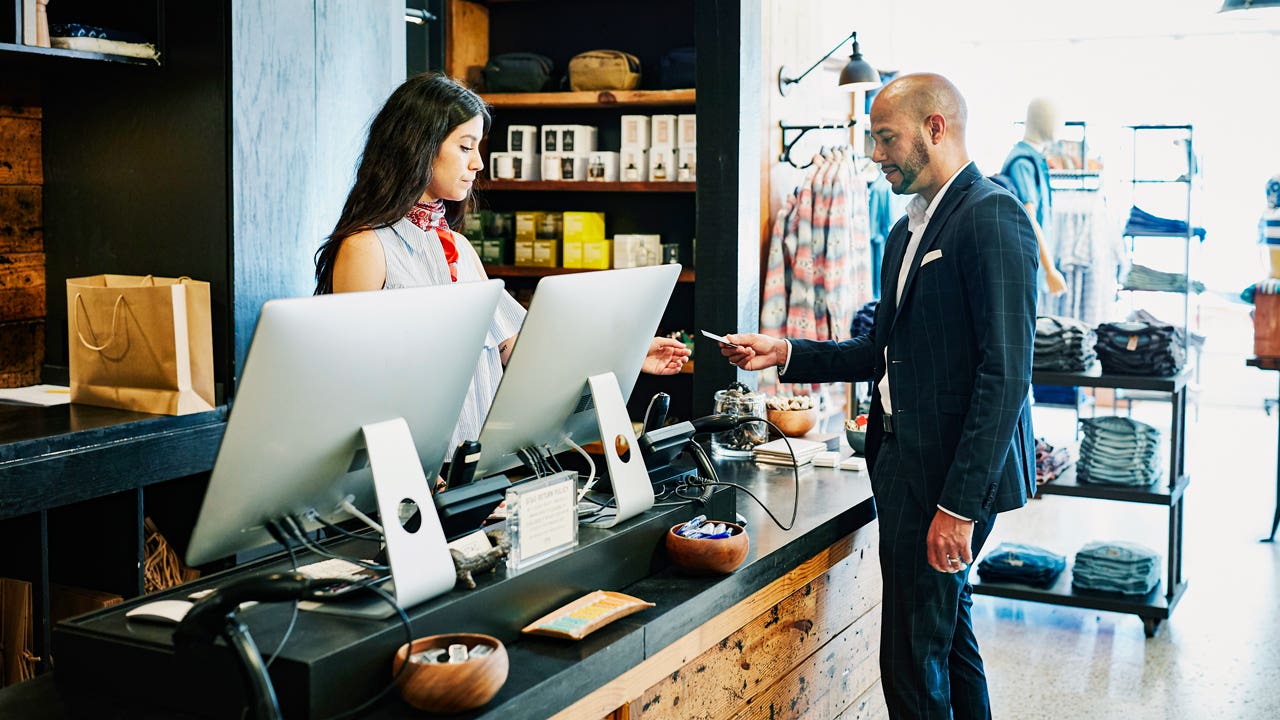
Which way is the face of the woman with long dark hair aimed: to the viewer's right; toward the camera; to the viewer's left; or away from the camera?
to the viewer's right

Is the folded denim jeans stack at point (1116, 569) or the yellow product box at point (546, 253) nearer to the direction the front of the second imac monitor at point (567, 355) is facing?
the yellow product box

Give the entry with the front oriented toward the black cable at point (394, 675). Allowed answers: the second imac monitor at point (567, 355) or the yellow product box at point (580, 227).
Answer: the yellow product box

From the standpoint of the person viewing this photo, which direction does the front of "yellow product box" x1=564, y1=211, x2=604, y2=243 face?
facing the viewer

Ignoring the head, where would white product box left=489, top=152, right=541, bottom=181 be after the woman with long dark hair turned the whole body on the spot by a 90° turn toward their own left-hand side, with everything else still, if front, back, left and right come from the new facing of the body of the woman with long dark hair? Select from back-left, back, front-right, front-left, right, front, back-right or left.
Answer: front-left

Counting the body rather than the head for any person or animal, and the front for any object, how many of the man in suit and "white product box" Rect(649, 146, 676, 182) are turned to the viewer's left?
1

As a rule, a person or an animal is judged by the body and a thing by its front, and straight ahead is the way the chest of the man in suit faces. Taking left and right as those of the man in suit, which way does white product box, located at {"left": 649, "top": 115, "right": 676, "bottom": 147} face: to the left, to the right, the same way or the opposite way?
to the left

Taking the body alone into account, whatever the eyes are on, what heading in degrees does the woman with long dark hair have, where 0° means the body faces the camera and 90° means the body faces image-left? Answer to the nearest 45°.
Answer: approximately 315°

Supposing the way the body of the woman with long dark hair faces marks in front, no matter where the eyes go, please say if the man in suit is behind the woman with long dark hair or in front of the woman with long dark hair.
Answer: in front

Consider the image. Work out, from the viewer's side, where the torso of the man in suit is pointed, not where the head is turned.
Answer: to the viewer's left

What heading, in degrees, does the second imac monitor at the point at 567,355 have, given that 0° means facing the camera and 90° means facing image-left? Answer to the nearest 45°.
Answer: approximately 135°

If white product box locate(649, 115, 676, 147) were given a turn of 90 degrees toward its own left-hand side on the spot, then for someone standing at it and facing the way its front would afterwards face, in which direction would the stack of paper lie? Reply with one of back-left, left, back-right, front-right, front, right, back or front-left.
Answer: right

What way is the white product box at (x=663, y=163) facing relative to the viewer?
toward the camera

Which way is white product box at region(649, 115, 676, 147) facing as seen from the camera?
toward the camera

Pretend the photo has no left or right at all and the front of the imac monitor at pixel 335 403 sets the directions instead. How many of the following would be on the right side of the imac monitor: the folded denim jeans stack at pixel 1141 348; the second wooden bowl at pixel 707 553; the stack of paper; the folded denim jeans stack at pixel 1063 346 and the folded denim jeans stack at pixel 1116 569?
5

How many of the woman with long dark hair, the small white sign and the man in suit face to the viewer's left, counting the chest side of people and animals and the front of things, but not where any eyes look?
1

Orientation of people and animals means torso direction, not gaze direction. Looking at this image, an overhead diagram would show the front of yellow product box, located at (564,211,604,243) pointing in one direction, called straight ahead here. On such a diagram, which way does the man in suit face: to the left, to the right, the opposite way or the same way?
to the right

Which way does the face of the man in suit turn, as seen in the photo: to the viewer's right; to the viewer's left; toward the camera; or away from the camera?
to the viewer's left

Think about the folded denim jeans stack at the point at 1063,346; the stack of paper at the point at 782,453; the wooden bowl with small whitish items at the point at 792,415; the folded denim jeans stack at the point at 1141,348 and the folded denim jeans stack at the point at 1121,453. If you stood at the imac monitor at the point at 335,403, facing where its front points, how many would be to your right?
5
